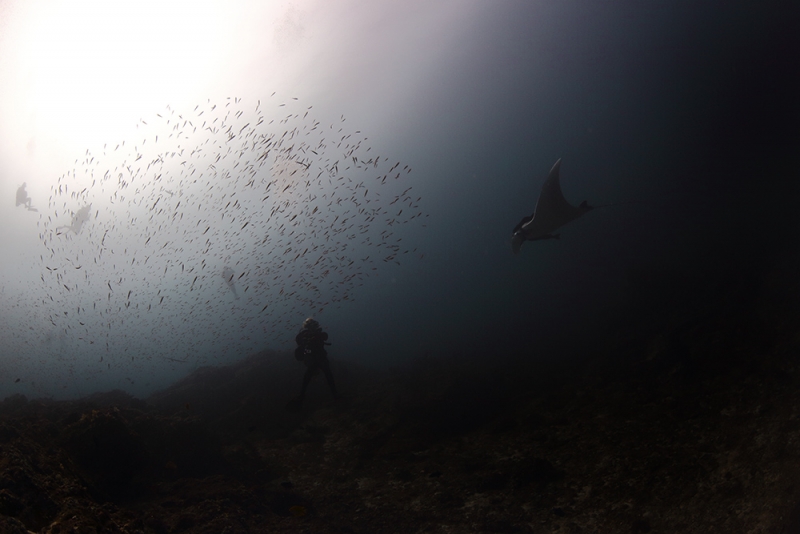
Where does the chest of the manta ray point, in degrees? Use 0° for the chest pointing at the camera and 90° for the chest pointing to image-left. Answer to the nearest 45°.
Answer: approximately 90°

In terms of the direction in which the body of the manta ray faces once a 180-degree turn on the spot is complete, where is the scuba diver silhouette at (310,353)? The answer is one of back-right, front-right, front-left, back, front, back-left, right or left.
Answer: back-right
